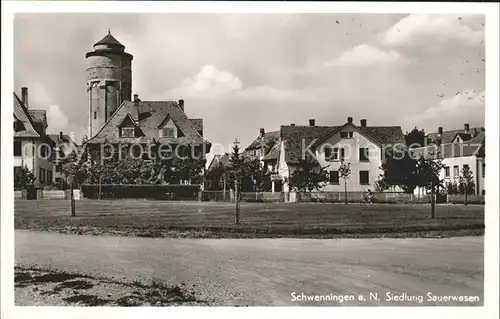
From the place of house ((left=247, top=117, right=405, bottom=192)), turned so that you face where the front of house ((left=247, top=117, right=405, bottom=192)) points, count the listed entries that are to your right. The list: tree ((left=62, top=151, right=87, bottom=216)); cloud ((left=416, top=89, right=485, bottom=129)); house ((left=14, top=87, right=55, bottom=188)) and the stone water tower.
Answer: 3

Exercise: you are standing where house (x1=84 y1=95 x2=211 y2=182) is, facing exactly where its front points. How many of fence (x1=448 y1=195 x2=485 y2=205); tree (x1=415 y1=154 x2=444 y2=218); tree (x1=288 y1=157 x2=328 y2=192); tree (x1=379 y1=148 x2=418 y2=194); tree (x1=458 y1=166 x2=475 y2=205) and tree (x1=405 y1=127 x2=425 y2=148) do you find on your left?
6

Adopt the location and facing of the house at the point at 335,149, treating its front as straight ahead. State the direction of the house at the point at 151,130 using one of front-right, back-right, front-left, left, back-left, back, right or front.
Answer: right

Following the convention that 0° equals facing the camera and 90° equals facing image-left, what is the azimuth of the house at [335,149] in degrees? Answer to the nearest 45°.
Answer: approximately 0°

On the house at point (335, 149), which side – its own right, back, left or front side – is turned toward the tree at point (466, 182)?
left

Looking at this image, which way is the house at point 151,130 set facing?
toward the camera

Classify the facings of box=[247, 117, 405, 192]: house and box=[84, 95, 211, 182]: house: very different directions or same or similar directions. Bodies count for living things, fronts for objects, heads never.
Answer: same or similar directions

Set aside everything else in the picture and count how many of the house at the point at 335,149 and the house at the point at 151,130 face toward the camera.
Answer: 2
